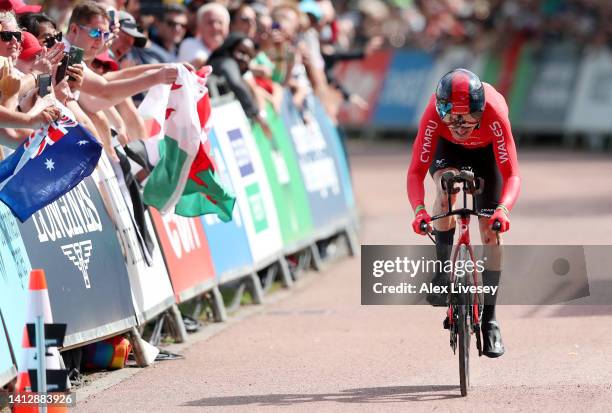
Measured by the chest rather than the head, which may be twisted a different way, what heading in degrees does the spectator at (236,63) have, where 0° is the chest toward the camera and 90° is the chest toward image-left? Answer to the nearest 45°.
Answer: approximately 315°

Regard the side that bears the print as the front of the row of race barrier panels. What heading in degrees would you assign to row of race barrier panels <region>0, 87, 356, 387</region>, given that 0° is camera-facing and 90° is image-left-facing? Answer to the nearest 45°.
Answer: approximately 315°

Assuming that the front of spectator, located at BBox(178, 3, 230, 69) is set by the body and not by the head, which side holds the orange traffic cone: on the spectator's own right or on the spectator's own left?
on the spectator's own right

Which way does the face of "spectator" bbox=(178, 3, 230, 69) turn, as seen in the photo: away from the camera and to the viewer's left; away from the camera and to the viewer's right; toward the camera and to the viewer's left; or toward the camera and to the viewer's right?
toward the camera and to the viewer's right
